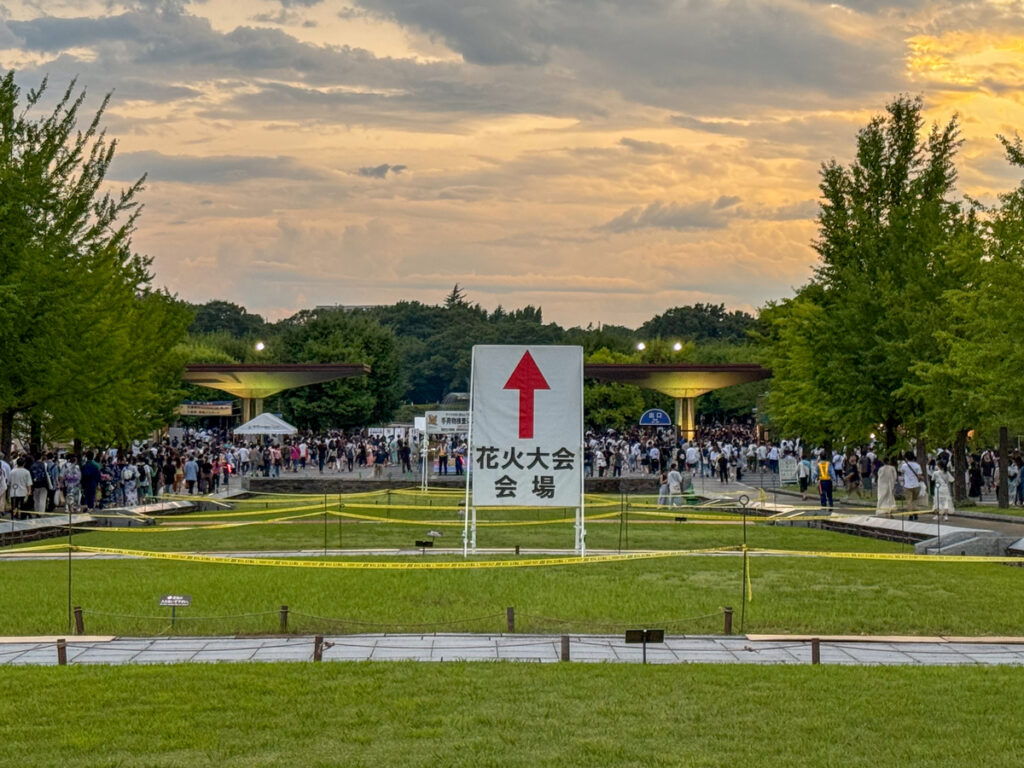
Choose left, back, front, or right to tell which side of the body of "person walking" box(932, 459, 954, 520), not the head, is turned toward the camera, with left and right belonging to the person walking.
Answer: back

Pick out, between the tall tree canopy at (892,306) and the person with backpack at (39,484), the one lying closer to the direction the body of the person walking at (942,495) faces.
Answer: the tall tree canopy

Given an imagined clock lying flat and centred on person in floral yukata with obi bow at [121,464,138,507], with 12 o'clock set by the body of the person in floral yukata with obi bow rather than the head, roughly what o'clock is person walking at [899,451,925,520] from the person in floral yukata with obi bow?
The person walking is roughly at 4 o'clock from the person in floral yukata with obi bow.

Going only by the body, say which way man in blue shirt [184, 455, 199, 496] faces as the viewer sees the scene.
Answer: away from the camera

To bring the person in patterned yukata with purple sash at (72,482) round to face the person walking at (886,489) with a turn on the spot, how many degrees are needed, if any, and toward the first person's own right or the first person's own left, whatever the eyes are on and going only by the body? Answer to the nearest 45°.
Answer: approximately 135° to the first person's own right

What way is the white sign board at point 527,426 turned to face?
toward the camera

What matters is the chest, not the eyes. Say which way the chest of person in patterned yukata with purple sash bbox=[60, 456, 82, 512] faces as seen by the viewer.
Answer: away from the camera

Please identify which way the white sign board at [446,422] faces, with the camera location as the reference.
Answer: facing the viewer

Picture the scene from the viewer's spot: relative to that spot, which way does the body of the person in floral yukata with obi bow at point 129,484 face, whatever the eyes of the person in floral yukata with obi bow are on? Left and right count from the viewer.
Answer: facing away from the viewer

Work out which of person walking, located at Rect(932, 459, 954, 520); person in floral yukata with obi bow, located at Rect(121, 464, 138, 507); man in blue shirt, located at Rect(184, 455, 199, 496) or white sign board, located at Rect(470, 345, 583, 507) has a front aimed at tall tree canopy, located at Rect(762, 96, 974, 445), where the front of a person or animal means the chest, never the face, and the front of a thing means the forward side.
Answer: the person walking
